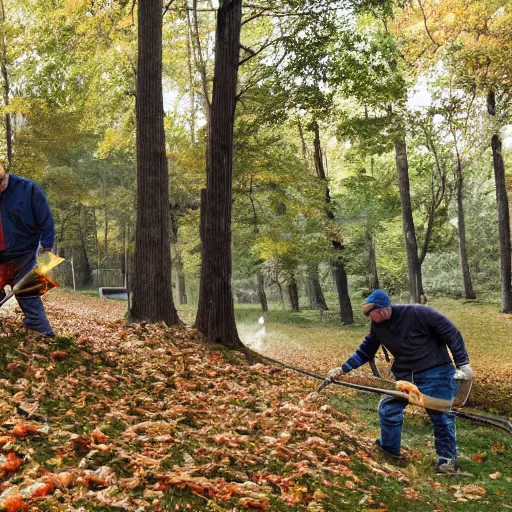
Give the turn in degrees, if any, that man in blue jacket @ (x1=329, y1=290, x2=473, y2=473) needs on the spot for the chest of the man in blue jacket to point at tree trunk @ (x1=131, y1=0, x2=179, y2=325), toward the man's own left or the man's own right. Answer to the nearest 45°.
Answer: approximately 90° to the man's own right

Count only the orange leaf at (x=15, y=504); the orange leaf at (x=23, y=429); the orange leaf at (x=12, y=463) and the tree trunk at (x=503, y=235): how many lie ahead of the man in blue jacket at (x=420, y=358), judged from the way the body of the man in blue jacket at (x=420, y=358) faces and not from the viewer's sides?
3

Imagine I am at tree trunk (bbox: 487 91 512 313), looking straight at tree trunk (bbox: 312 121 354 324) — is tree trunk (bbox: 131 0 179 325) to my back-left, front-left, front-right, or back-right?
front-left

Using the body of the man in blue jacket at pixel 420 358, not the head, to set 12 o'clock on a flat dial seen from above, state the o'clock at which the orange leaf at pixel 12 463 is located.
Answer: The orange leaf is roughly at 12 o'clock from the man in blue jacket.

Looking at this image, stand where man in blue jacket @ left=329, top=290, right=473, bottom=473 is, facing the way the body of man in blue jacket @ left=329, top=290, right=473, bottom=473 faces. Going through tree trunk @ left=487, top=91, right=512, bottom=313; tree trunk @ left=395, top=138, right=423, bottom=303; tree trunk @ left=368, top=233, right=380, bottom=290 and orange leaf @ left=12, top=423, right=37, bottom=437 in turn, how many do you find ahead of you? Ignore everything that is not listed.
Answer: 1

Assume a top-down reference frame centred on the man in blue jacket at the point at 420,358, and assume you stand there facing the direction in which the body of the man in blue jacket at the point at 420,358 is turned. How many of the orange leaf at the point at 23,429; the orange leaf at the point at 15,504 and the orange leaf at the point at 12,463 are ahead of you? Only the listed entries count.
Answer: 3

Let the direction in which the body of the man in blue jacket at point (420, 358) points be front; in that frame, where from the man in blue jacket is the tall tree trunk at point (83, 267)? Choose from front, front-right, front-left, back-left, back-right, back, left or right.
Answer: right

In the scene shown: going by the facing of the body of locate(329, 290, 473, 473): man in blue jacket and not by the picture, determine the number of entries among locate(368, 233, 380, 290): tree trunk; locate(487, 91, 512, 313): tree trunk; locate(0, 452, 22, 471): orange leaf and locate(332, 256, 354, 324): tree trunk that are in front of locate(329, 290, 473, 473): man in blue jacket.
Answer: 1

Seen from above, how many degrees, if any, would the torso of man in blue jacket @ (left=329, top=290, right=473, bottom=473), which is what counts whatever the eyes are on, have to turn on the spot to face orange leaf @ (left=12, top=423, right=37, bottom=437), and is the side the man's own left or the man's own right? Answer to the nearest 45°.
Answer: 0° — they already face it

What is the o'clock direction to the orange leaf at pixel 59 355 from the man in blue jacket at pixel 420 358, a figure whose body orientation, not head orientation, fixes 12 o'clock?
The orange leaf is roughly at 1 o'clock from the man in blue jacket.

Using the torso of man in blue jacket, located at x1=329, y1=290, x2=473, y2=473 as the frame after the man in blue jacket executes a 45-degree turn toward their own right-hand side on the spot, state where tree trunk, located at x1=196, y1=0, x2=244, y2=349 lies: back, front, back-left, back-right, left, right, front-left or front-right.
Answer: front-right

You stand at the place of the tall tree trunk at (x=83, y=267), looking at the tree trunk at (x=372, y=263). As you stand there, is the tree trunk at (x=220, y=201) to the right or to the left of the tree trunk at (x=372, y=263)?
right

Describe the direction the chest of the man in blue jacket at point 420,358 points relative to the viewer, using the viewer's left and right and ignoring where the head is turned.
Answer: facing the viewer and to the left of the viewer

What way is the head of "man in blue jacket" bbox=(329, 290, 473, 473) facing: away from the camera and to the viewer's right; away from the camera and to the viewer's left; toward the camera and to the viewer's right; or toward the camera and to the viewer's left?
toward the camera and to the viewer's left

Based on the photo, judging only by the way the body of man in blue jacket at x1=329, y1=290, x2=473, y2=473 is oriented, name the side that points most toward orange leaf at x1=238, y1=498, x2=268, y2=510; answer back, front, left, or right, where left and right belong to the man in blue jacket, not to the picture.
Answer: front

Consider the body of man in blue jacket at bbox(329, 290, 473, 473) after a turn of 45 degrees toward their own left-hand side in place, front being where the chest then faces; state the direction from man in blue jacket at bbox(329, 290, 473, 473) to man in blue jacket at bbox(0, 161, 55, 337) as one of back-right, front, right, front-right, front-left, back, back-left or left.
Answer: right

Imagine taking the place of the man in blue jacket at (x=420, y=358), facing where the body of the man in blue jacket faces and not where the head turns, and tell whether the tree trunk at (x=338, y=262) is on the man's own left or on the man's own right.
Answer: on the man's own right
